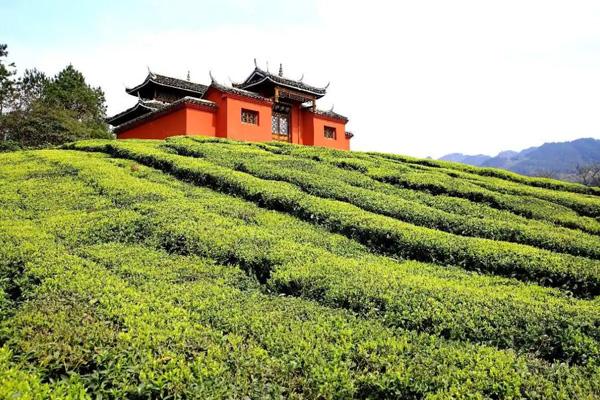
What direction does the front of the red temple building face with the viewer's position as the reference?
facing the viewer and to the right of the viewer
